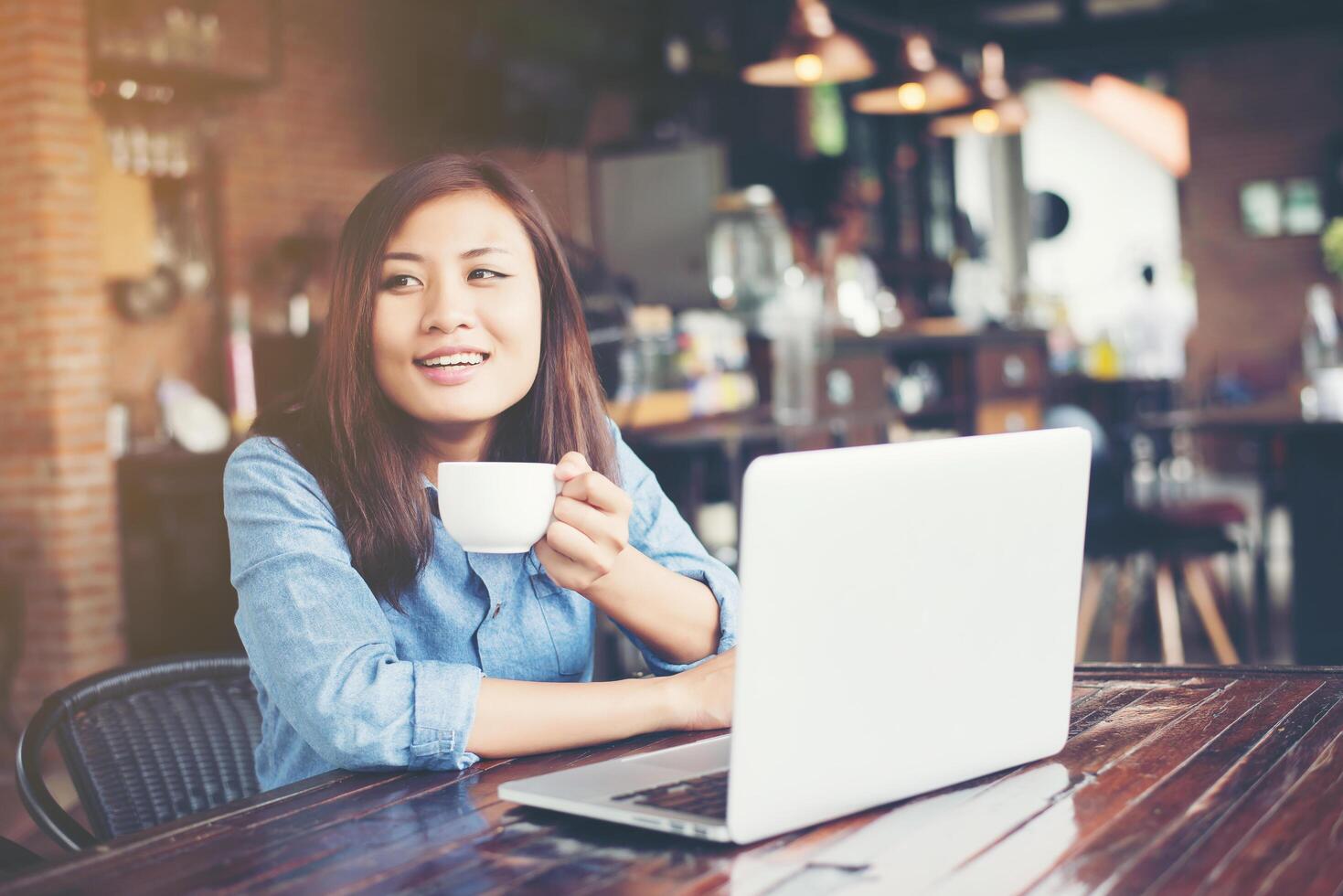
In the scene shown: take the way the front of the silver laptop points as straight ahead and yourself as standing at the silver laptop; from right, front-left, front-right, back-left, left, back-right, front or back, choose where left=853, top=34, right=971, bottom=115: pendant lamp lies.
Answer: front-right

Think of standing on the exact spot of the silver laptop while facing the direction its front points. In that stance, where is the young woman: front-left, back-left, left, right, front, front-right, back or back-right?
front

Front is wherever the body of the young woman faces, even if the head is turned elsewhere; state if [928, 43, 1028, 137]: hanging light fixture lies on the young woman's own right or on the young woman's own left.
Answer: on the young woman's own left

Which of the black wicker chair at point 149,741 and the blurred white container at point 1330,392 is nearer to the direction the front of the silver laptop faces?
the black wicker chair

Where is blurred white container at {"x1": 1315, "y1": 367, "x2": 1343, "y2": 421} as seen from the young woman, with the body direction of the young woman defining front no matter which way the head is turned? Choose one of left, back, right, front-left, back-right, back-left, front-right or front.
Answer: left

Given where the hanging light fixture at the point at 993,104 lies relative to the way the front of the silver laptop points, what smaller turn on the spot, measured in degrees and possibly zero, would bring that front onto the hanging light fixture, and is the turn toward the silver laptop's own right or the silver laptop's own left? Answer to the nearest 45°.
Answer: approximately 45° to the silver laptop's own right

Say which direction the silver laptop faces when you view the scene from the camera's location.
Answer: facing away from the viewer and to the left of the viewer

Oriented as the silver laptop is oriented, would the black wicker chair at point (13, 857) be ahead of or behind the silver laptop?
ahead

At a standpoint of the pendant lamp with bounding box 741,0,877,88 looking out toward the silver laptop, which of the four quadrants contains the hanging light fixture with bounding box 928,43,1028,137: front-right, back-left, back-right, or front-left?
back-left

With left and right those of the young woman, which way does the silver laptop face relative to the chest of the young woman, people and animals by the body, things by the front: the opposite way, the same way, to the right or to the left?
the opposite way

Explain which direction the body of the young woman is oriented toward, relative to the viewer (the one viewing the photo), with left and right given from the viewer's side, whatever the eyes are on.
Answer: facing the viewer and to the right of the viewer
